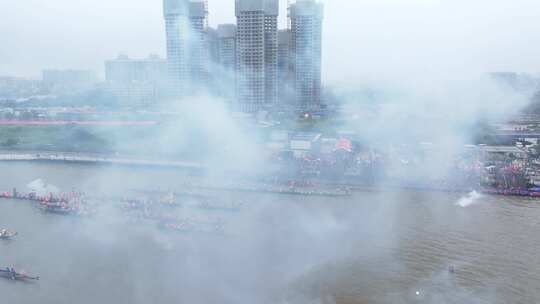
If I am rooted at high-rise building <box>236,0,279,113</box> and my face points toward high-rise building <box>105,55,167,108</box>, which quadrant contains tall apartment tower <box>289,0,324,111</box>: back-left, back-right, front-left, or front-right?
back-right
